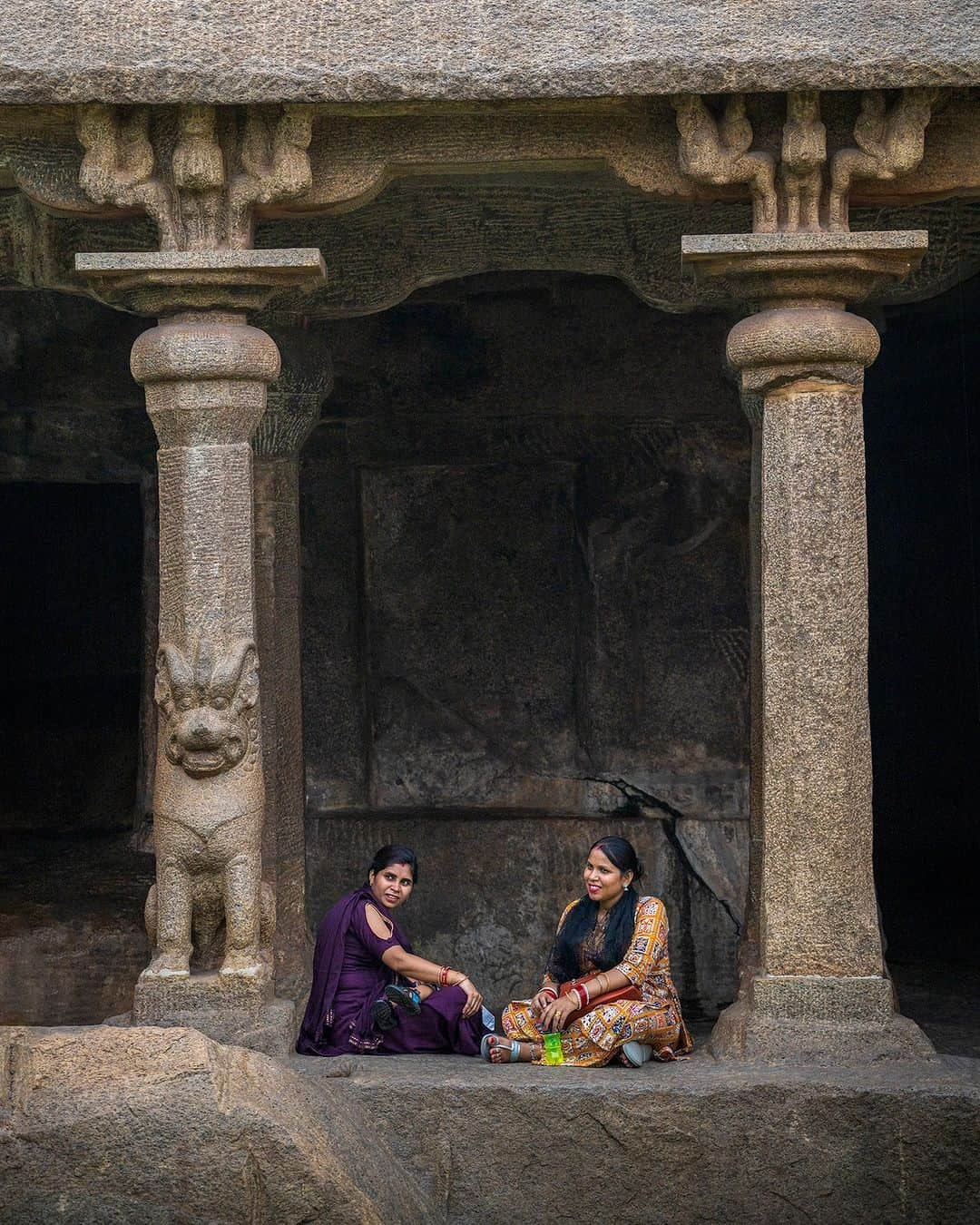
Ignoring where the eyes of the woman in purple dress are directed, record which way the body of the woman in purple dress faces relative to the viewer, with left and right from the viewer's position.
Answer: facing to the right of the viewer

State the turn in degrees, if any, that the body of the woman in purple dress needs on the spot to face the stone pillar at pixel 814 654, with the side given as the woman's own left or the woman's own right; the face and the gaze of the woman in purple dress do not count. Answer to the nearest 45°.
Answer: approximately 45° to the woman's own right
